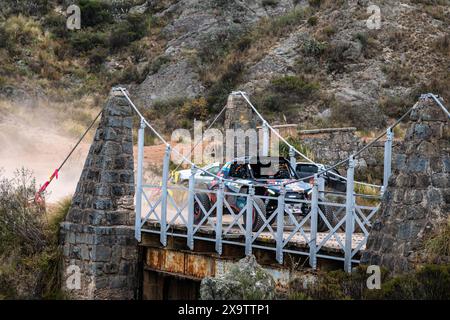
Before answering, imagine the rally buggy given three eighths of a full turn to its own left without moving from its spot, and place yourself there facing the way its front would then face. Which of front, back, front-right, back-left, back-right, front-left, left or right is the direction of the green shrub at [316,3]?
front

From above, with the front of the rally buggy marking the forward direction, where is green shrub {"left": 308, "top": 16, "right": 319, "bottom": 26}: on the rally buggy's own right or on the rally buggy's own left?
on the rally buggy's own left

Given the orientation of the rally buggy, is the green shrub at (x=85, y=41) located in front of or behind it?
behind

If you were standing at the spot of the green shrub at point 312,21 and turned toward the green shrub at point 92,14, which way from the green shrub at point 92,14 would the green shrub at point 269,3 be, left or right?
right

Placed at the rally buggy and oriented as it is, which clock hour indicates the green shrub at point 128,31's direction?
The green shrub is roughly at 7 o'clock from the rally buggy.

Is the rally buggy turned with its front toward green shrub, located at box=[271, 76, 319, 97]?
no

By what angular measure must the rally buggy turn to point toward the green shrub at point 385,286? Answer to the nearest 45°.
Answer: approximately 45° to its right

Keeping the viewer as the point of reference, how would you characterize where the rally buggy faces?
facing the viewer and to the right of the viewer

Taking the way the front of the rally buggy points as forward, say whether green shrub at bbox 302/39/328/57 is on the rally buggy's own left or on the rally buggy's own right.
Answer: on the rally buggy's own left

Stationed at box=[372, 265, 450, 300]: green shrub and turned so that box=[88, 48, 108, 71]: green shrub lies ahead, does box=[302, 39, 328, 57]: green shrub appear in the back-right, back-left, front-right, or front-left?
front-right

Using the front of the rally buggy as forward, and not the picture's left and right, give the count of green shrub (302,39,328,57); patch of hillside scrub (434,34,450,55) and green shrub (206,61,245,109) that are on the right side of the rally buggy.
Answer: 0

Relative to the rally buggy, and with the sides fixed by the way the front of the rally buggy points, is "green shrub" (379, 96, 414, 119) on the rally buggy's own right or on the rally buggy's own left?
on the rally buggy's own left

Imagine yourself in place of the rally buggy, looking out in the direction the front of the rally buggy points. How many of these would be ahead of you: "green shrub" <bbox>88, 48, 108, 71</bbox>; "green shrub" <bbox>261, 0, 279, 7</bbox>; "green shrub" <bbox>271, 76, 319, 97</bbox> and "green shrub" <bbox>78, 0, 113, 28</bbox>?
0
